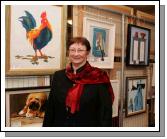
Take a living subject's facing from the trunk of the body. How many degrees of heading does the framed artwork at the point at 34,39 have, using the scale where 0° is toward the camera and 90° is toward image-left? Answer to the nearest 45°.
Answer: approximately 0°

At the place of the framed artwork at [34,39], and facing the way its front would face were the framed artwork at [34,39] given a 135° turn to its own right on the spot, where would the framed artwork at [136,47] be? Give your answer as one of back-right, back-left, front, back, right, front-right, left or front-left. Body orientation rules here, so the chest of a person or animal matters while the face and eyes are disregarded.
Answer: back-right

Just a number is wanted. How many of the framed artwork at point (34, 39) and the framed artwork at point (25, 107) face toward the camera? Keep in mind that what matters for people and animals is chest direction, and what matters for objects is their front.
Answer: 2
